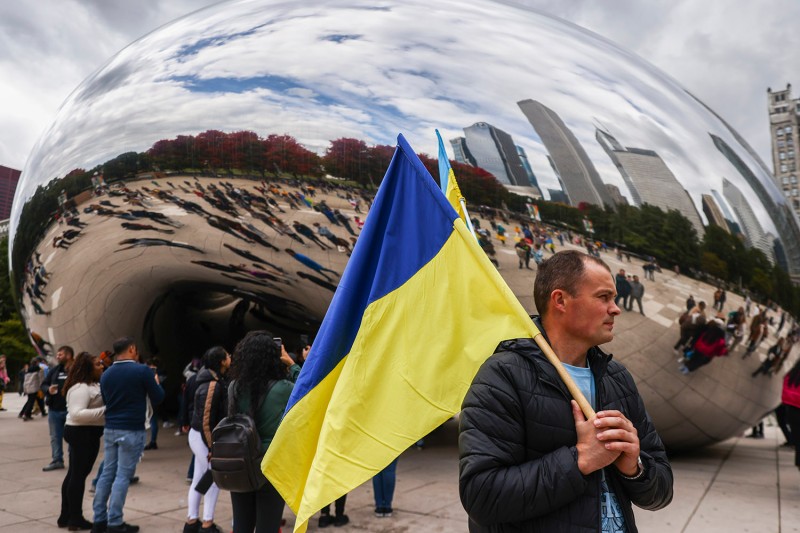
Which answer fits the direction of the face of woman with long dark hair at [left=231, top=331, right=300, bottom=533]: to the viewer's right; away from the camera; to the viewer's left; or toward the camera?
away from the camera

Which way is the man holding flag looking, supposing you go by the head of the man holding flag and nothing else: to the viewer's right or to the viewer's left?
to the viewer's right

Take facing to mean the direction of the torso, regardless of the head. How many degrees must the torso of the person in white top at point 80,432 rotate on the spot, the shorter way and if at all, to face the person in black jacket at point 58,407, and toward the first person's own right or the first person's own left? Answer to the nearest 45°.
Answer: approximately 90° to the first person's own left

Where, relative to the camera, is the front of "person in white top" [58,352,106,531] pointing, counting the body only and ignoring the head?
to the viewer's right

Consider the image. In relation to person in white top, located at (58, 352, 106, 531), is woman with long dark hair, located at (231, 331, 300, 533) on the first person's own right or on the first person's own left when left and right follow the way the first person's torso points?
on the first person's own right

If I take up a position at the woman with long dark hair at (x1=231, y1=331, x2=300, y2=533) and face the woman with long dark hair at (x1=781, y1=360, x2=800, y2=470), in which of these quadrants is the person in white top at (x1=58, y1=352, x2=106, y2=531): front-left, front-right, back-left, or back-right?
back-left

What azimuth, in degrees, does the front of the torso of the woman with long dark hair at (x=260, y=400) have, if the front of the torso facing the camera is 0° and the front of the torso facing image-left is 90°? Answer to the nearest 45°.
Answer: approximately 225°

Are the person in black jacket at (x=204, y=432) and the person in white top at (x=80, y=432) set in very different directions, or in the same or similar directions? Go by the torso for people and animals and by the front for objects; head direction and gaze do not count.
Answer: same or similar directions

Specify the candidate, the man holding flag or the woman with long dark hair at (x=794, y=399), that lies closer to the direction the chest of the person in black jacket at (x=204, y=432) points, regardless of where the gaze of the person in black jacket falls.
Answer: the woman with long dark hair

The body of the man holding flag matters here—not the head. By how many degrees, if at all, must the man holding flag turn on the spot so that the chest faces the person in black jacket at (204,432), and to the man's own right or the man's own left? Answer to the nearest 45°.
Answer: approximately 180°

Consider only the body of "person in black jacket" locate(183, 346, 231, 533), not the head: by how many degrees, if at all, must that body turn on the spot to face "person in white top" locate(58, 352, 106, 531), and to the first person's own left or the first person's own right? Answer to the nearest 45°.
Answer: approximately 135° to the first person's own left
